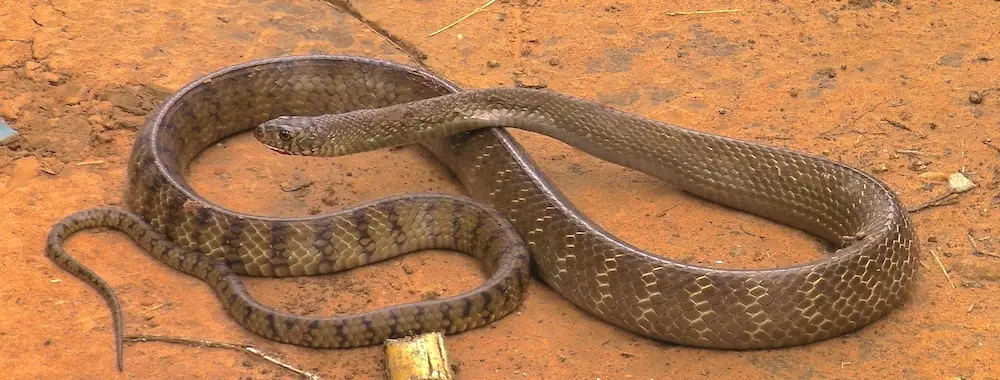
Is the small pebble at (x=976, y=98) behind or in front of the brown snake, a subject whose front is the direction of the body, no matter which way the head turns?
behind

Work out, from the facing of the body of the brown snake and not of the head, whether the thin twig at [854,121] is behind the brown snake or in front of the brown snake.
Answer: behind

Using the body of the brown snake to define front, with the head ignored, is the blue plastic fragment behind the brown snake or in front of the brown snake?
in front

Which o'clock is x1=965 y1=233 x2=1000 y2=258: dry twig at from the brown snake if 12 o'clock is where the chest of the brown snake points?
The dry twig is roughly at 6 o'clock from the brown snake.

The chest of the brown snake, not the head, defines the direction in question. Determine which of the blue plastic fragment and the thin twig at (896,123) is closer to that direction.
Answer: the blue plastic fragment

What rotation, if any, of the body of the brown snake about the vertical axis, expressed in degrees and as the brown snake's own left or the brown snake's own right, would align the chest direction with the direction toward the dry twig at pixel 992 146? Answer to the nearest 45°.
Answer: approximately 180°

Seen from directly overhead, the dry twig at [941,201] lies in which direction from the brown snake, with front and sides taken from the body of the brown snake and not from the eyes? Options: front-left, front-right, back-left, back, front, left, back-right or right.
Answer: back

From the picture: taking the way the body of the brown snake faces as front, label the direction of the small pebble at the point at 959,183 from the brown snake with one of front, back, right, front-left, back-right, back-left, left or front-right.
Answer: back

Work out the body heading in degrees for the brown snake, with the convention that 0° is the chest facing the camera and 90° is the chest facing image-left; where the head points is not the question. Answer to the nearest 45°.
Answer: approximately 90°
